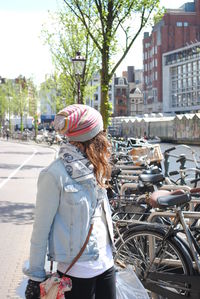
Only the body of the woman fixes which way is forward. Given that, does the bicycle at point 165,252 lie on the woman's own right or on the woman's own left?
on the woman's own left

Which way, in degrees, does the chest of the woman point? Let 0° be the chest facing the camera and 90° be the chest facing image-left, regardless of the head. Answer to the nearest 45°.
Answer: approximately 315°
